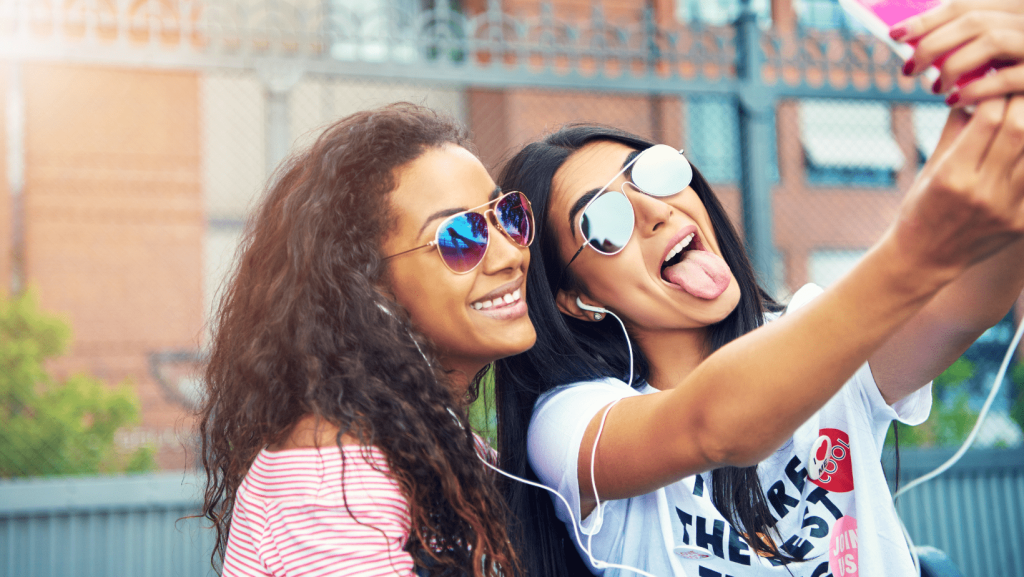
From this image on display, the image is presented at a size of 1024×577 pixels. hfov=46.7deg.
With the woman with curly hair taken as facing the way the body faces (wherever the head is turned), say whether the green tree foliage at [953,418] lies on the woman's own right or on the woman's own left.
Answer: on the woman's own left

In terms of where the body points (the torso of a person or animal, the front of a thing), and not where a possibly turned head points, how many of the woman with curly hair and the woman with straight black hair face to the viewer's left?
0

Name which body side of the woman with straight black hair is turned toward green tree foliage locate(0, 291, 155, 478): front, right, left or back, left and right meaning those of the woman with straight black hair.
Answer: back

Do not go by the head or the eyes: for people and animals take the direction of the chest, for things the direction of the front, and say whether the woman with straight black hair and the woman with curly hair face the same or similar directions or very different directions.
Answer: same or similar directions

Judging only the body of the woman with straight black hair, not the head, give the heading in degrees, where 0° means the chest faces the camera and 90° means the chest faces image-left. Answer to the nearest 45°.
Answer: approximately 315°

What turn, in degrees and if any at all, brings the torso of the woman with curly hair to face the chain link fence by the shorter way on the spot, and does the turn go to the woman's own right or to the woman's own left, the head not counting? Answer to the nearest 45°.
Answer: approximately 135° to the woman's own left

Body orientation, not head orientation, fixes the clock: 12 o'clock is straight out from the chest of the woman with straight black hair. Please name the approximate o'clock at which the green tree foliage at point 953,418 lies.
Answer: The green tree foliage is roughly at 8 o'clock from the woman with straight black hair.

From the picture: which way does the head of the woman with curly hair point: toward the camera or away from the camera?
toward the camera

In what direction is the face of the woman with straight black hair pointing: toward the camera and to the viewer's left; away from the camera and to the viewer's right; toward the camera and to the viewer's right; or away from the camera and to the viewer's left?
toward the camera and to the viewer's right

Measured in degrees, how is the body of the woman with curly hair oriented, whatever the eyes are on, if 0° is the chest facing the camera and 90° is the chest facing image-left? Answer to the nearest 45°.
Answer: approximately 315°
